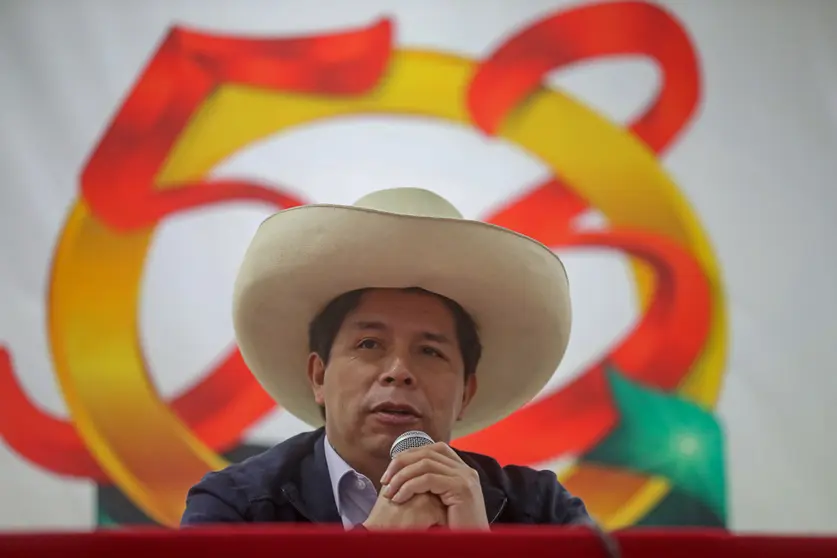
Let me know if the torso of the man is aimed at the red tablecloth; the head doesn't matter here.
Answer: yes

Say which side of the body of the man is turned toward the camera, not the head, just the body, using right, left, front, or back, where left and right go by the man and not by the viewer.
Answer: front

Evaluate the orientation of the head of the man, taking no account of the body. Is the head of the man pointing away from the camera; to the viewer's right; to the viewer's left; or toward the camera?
toward the camera
